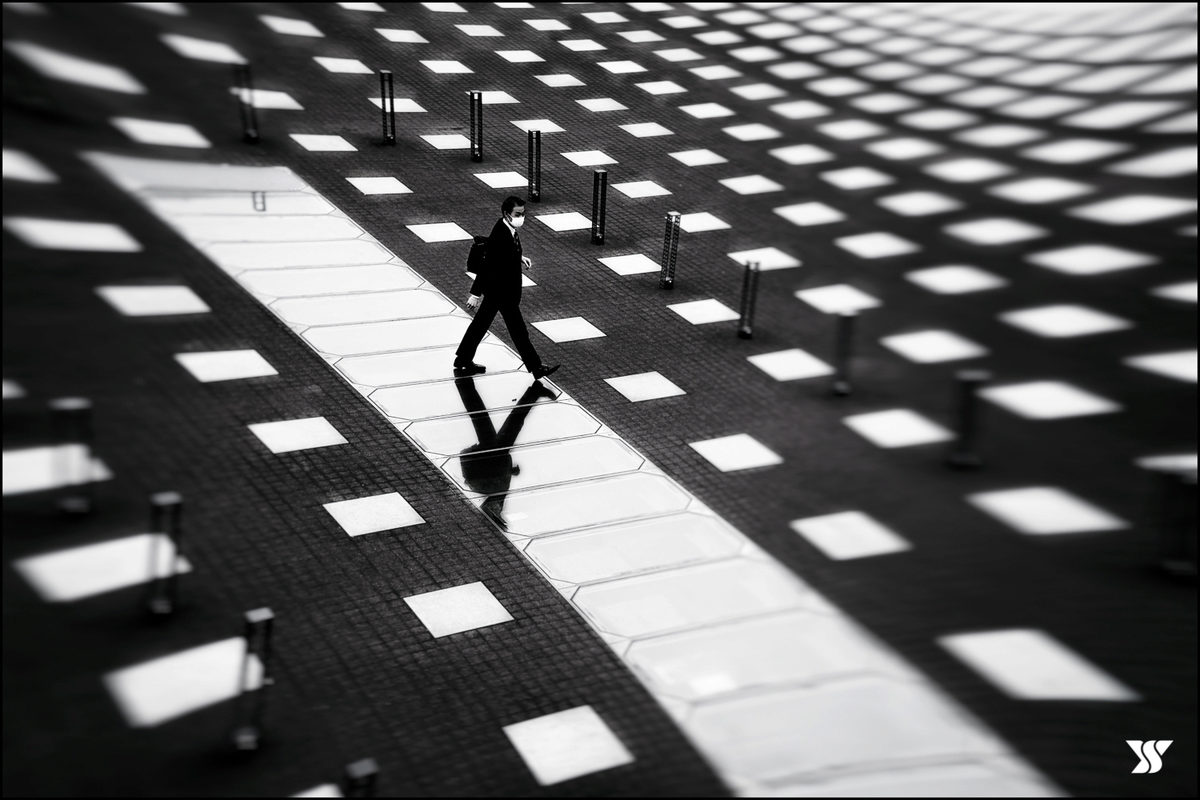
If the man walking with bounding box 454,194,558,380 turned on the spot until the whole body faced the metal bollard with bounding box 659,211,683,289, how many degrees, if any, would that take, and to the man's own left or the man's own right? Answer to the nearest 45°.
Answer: approximately 45° to the man's own left

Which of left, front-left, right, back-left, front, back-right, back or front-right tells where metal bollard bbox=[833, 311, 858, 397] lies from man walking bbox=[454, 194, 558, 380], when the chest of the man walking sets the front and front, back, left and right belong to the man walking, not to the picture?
front

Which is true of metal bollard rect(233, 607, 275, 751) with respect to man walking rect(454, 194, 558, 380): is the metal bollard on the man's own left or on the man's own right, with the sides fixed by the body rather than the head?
on the man's own right

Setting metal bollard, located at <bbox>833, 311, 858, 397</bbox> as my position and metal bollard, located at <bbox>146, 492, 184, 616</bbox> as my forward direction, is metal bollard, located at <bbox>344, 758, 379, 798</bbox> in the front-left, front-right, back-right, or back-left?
front-left

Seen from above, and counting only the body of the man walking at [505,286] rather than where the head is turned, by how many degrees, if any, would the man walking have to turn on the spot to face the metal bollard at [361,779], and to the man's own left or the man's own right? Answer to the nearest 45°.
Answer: approximately 90° to the man's own right

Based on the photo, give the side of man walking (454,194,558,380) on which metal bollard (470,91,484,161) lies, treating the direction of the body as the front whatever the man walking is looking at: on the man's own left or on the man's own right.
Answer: on the man's own left

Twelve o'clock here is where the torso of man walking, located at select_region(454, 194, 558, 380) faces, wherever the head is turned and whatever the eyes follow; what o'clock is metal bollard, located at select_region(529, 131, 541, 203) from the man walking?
The metal bollard is roughly at 9 o'clock from the man walking.

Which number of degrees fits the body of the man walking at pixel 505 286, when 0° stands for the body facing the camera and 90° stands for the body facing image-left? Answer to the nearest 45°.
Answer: approximately 270°

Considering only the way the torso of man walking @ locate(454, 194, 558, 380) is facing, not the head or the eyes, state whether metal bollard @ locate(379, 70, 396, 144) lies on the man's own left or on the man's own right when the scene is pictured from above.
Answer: on the man's own left

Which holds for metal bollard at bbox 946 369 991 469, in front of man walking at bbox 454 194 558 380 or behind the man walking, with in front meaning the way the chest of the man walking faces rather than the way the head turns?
in front
